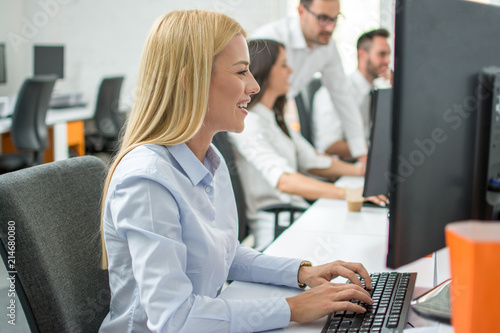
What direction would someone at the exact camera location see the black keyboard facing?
facing to the left of the viewer

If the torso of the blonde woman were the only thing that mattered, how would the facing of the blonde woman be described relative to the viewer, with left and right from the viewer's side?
facing to the right of the viewer

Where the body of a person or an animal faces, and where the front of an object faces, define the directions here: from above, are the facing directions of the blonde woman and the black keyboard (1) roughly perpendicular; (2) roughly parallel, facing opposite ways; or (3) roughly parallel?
roughly parallel, facing opposite ways

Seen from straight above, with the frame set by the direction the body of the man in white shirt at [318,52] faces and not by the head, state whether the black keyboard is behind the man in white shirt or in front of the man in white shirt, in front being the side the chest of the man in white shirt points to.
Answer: in front

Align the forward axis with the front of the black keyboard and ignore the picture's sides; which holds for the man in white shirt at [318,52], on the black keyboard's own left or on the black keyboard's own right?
on the black keyboard's own right

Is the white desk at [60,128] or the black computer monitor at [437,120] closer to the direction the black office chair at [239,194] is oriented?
the black computer monitor

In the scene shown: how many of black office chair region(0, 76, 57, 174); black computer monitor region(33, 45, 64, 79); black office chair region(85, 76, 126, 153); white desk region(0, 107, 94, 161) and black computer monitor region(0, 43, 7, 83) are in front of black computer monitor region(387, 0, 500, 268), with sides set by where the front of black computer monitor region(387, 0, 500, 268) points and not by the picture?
5

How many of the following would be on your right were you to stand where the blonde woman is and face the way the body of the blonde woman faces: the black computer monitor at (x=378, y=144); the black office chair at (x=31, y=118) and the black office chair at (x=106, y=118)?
0

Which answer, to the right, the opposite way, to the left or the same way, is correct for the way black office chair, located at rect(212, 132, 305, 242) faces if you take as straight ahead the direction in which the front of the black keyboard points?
the opposite way

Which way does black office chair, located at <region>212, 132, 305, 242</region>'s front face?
to the viewer's right

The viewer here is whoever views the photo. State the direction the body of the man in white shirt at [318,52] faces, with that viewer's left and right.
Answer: facing the viewer and to the right of the viewer

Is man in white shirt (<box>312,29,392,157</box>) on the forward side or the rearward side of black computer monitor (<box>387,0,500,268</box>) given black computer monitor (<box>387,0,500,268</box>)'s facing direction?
on the forward side

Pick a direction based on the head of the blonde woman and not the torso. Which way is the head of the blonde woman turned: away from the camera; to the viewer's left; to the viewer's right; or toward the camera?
to the viewer's right

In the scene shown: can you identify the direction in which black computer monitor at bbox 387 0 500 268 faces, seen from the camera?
facing away from the viewer and to the left of the viewer
